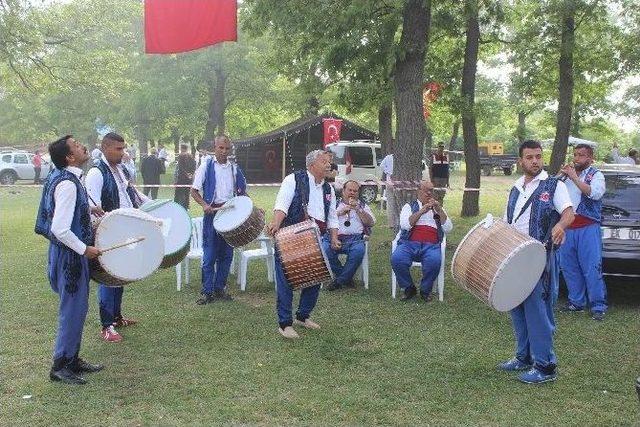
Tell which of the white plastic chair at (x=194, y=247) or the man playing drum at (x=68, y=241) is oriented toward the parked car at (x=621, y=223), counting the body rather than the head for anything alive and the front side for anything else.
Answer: the man playing drum

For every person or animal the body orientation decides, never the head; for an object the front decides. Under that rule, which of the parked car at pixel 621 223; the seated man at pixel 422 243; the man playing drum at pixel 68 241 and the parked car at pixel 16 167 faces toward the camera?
the seated man

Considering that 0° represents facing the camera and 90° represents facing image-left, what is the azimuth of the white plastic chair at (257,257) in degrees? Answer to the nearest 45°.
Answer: approximately 45°

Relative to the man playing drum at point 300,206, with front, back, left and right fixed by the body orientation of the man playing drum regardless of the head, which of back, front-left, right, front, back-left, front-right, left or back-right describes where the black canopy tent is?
back-left

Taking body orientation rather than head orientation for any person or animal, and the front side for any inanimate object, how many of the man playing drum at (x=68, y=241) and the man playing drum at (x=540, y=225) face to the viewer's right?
1

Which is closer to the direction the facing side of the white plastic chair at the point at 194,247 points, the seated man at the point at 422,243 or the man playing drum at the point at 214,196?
the man playing drum

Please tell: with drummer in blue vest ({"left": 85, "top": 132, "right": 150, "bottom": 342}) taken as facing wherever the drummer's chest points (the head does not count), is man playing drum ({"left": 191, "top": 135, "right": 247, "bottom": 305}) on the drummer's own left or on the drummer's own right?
on the drummer's own left

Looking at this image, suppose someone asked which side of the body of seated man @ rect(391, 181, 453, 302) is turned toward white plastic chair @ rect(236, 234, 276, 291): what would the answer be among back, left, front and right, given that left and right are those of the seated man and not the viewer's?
right

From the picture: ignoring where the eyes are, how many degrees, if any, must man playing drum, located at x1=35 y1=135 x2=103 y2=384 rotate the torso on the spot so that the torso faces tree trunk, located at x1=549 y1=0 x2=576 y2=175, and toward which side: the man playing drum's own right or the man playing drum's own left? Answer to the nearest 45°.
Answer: approximately 45° to the man playing drum's own left

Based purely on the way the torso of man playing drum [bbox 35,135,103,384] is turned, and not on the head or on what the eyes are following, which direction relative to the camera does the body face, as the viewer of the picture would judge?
to the viewer's right

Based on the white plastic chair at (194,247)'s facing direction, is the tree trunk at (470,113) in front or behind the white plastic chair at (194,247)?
behind
